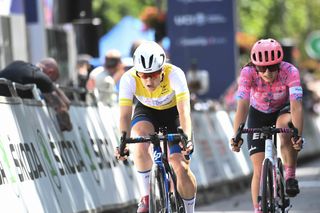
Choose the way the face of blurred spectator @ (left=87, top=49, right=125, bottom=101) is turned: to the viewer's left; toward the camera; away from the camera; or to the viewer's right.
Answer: toward the camera

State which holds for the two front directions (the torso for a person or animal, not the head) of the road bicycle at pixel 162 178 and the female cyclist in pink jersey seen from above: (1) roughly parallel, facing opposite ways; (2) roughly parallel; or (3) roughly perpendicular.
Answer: roughly parallel

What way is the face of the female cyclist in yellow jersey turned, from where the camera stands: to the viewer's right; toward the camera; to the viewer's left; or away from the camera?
toward the camera

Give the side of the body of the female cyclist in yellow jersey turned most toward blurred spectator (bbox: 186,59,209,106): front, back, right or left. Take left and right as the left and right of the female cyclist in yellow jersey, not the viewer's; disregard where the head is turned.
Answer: back

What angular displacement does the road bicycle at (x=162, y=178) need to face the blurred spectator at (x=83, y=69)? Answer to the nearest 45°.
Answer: approximately 180°

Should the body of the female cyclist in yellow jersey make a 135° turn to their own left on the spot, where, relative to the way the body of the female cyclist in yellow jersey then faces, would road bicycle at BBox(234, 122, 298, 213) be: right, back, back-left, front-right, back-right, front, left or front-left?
front-right

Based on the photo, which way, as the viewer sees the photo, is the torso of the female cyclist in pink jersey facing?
toward the camera

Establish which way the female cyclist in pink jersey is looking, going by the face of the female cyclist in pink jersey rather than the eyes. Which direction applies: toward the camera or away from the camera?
toward the camera

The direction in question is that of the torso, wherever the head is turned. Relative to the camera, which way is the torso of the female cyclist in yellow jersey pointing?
toward the camera

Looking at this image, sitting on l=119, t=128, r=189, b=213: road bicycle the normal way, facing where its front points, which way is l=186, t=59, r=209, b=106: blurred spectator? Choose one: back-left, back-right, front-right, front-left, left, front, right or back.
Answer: back

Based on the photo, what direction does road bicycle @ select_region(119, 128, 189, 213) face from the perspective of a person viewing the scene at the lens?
facing the viewer

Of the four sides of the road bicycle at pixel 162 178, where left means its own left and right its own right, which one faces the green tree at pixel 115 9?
back
